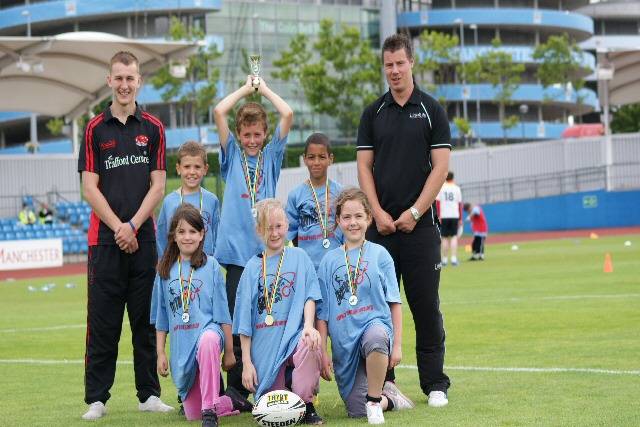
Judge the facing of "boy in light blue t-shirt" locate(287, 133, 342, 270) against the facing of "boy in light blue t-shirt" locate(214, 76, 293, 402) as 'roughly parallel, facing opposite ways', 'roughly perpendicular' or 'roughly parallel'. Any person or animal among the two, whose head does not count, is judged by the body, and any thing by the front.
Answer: roughly parallel

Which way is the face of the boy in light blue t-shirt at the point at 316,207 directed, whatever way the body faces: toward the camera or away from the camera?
toward the camera

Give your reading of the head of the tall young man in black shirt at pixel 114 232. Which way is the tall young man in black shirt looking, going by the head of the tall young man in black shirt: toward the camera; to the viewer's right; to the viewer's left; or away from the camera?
toward the camera

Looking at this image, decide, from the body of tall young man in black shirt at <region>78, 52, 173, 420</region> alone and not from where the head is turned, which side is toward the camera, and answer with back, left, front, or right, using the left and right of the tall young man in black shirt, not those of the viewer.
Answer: front

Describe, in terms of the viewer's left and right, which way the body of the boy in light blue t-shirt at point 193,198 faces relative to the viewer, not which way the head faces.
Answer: facing the viewer

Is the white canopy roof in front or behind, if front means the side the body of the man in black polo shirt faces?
behind

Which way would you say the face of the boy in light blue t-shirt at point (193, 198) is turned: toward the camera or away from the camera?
toward the camera

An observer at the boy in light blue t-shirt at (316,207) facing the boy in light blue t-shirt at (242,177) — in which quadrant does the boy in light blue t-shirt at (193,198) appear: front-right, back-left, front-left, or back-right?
front-right

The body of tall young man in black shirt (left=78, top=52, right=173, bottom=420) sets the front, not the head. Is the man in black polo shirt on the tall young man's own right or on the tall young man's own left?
on the tall young man's own left

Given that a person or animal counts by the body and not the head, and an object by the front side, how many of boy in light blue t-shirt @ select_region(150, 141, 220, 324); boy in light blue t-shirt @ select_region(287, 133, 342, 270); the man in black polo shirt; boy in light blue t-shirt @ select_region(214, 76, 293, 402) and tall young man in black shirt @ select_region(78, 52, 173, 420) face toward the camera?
5

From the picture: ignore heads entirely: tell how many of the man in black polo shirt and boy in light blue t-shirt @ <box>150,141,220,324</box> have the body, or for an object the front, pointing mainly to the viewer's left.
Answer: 0

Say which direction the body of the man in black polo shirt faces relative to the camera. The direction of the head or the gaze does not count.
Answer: toward the camera

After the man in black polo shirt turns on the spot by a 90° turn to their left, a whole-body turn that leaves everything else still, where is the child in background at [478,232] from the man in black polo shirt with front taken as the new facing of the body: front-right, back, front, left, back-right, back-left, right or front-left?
left
